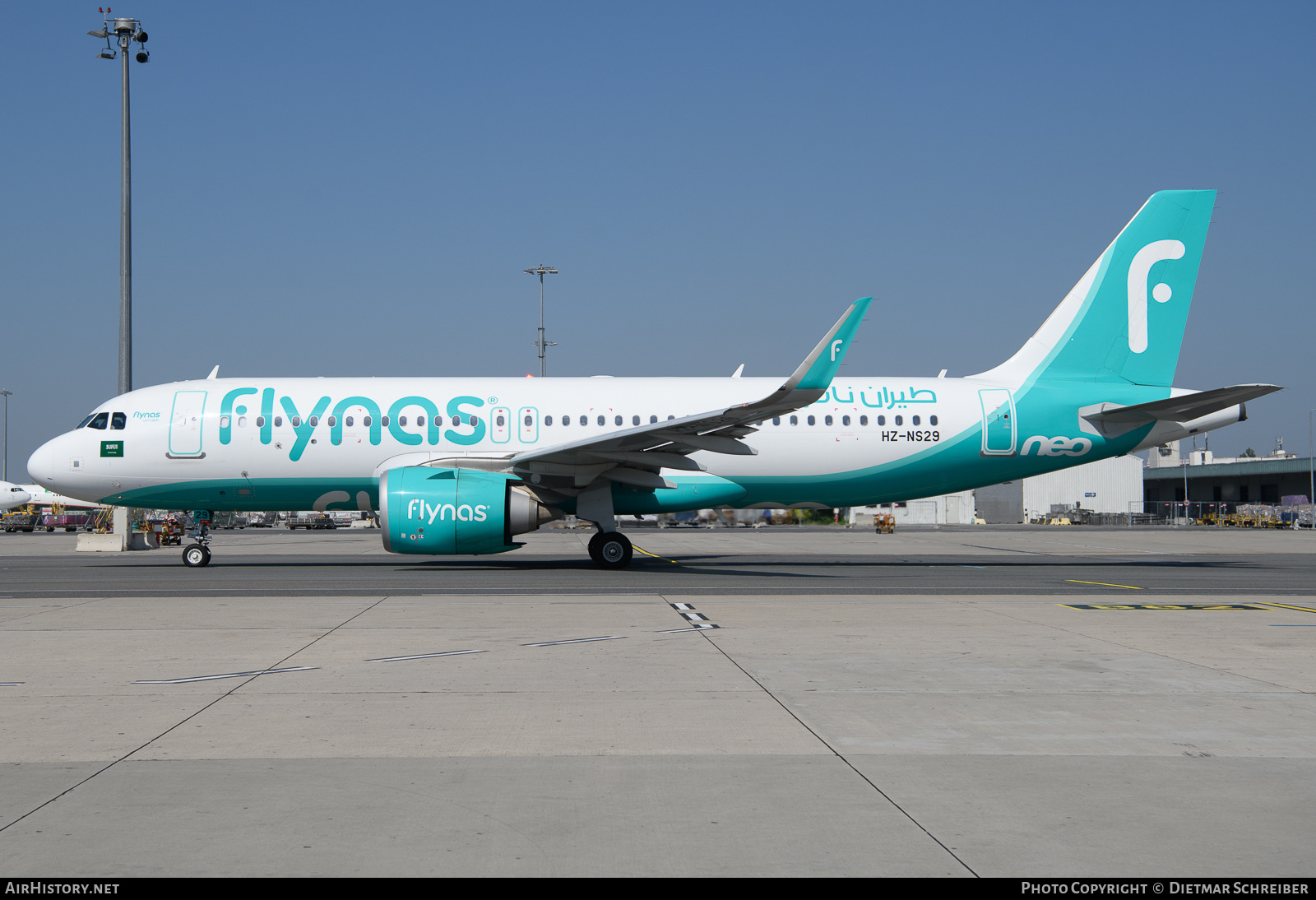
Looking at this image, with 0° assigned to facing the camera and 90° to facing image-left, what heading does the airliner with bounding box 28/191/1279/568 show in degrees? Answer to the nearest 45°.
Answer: approximately 90°
